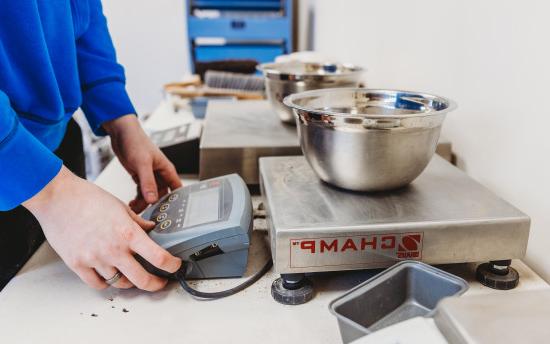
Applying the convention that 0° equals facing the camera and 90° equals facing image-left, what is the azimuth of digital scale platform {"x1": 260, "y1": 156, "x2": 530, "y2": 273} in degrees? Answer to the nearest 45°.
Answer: approximately 0°

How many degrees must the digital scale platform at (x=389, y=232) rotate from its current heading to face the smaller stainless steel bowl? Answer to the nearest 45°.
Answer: approximately 135° to its right

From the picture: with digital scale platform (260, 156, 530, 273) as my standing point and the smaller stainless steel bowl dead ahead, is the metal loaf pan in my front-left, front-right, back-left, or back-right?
back-left
